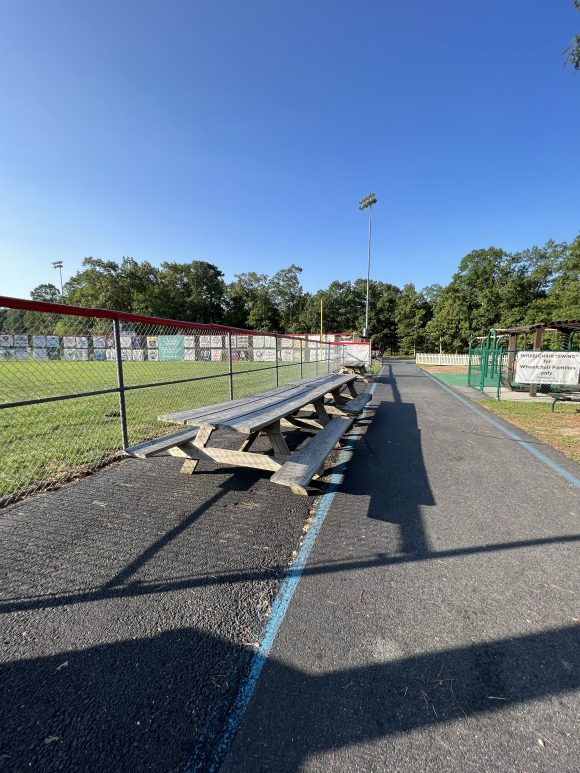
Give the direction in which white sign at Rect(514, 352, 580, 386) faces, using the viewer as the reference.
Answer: facing the viewer

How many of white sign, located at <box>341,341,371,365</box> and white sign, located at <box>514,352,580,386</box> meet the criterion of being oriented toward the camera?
2

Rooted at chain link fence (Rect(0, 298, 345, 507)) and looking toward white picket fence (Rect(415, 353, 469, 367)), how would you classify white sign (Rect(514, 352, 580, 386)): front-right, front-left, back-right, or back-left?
front-right

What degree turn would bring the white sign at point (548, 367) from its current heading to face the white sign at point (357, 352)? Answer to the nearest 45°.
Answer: approximately 135° to its right

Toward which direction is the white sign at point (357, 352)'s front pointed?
toward the camera

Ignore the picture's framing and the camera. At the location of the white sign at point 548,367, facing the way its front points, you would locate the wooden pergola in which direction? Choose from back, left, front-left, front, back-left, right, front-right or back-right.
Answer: back

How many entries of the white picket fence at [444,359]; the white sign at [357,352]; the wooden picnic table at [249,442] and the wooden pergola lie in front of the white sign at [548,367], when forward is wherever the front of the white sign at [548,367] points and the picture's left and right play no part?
1

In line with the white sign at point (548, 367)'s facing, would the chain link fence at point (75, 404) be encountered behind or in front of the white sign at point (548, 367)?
in front

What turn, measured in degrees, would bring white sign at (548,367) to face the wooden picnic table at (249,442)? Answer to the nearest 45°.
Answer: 0° — it already faces it

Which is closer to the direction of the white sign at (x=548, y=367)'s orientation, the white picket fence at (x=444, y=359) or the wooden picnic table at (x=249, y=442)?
the wooden picnic table
